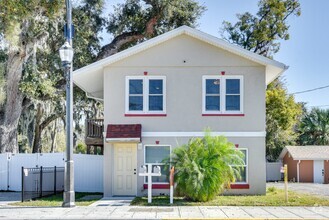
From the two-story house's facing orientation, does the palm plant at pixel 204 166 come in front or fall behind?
in front

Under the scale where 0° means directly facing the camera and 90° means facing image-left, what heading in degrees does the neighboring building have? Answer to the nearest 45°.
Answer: approximately 0°

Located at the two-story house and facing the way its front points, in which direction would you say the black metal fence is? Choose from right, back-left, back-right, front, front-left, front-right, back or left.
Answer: right

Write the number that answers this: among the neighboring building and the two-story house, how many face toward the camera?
2

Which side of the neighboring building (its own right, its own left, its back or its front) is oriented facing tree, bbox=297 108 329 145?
back

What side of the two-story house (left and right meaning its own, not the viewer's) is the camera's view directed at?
front

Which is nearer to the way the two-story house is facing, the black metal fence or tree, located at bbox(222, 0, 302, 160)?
the black metal fence

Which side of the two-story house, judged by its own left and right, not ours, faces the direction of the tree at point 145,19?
back
